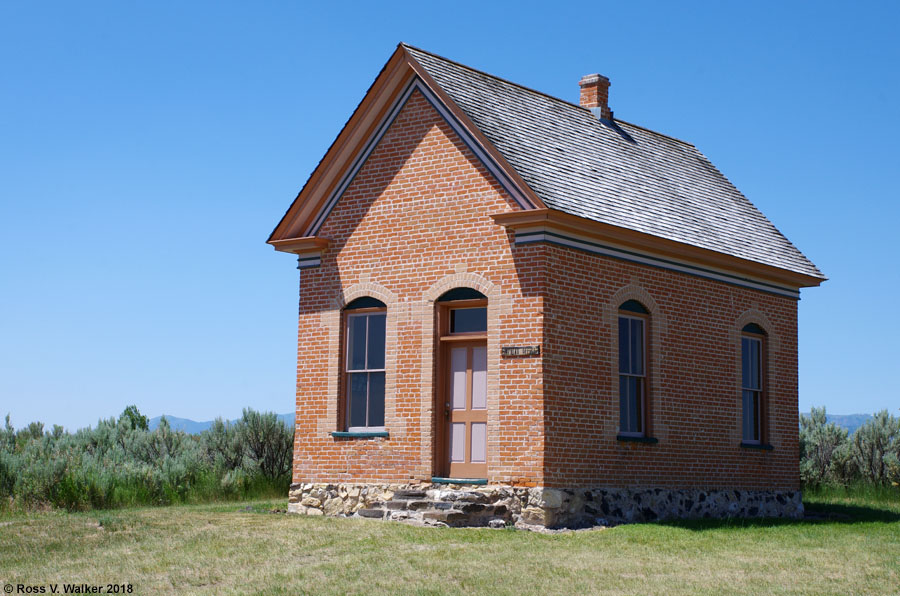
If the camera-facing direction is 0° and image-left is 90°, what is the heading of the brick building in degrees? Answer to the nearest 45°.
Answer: approximately 45°

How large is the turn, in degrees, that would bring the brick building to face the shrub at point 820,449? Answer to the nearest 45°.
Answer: approximately 180°
